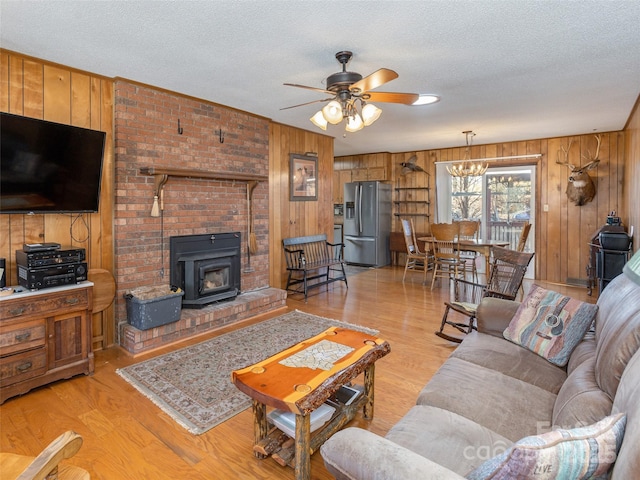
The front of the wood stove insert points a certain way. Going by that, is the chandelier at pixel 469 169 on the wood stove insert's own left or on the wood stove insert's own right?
on the wood stove insert's own left

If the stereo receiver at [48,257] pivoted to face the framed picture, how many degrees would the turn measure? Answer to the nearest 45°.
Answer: approximately 90° to its left

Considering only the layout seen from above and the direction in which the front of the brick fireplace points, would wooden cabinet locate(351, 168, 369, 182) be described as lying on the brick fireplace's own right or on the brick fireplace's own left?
on the brick fireplace's own left

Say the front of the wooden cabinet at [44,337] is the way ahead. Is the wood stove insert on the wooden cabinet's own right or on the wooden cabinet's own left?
on the wooden cabinet's own left

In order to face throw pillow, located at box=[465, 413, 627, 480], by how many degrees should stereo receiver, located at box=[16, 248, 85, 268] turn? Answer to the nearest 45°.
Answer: approximately 45° to its right

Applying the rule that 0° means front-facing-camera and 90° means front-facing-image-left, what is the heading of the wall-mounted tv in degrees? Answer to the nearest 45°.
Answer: approximately 315°

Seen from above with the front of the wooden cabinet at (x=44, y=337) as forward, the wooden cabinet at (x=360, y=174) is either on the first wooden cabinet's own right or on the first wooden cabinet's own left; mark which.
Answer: on the first wooden cabinet's own left

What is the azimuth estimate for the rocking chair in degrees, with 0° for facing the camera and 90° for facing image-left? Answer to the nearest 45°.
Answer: approximately 45°
